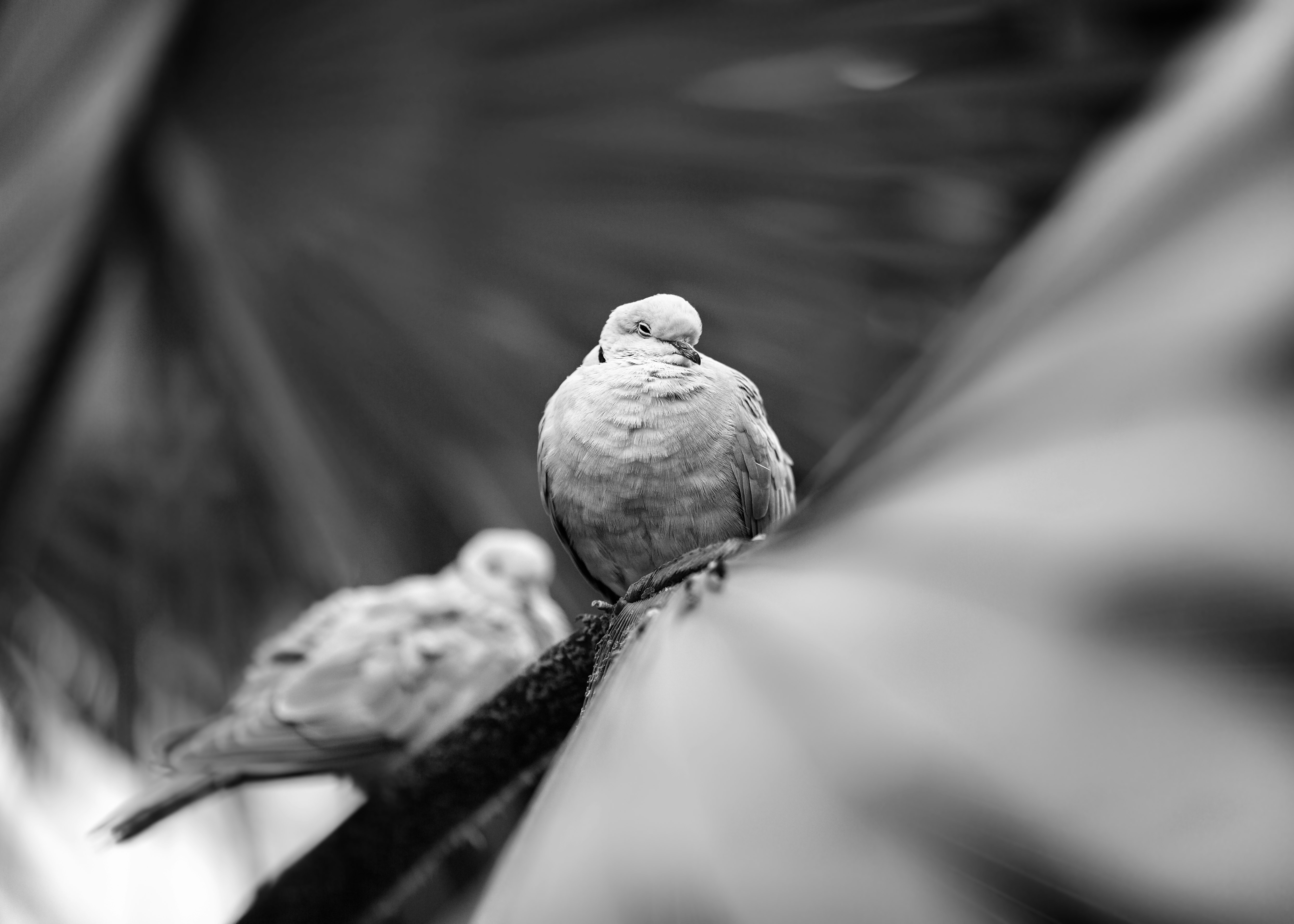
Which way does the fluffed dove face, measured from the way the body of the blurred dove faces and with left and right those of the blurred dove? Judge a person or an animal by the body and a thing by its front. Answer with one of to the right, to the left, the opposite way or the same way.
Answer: to the right

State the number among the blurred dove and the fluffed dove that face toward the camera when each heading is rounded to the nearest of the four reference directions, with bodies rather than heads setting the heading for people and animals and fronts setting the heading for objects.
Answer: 1

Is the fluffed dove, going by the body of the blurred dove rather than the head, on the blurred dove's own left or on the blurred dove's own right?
on the blurred dove's own right

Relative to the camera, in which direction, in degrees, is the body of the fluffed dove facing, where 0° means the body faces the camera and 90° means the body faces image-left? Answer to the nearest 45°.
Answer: approximately 0°

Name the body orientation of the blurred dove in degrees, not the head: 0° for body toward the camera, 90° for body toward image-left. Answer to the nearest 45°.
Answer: approximately 270°
